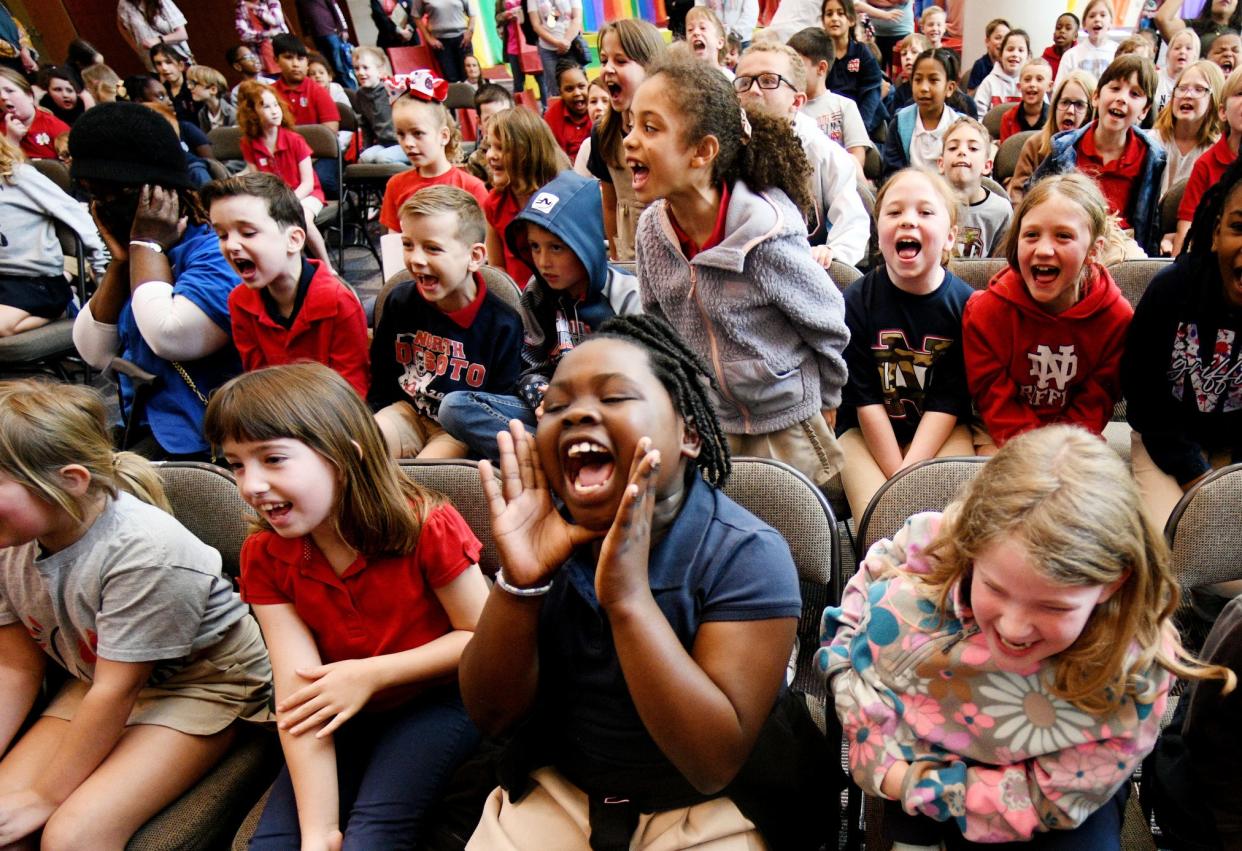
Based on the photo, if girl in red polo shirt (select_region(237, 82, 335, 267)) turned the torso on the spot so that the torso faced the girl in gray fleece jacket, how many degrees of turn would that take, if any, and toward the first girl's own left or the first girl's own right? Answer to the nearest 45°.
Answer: approximately 45° to the first girl's own left

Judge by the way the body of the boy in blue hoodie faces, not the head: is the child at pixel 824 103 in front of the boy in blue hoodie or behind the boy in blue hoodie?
behind

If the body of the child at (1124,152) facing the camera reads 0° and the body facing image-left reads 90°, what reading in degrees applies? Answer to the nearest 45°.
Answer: approximately 0°

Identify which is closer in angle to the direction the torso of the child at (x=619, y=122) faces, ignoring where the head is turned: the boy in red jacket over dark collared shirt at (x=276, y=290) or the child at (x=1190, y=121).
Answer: the boy in red jacket over dark collared shirt

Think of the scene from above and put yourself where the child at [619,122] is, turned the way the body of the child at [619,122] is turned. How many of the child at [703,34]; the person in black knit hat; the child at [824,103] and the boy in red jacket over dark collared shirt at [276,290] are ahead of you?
2

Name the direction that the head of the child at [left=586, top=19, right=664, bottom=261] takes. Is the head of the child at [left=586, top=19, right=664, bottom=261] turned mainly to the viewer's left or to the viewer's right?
to the viewer's left

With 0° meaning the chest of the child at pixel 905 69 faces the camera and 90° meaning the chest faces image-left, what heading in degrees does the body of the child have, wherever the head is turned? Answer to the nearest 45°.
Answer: approximately 0°

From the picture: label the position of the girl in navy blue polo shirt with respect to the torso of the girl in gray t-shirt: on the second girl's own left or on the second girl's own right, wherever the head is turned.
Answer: on the second girl's own left

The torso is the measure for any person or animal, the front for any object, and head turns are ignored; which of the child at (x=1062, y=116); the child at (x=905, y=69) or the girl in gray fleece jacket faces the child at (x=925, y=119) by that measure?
the child at (x=905, y=69)

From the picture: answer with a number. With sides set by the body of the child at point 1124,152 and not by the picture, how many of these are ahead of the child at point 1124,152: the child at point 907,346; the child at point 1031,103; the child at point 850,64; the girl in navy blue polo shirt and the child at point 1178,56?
2
